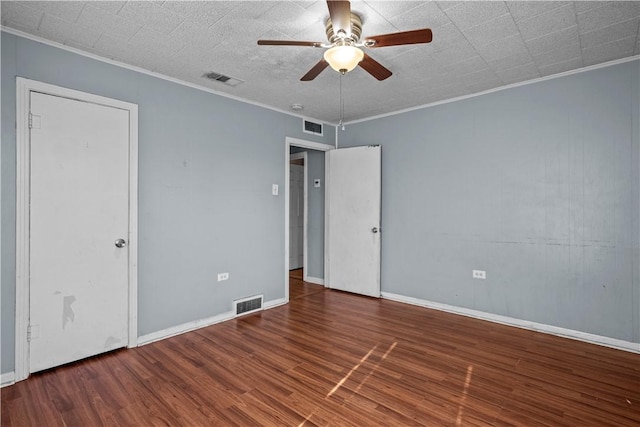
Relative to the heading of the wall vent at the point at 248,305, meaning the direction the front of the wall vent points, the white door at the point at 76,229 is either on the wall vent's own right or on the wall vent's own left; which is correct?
on the wall vent's own right

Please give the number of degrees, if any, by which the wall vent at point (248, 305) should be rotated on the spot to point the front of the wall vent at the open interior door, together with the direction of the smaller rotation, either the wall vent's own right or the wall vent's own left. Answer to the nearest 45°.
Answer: approximately 45° to the wall vent's own left

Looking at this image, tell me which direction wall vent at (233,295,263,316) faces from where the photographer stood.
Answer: facing the viewer and to the right of the viewer

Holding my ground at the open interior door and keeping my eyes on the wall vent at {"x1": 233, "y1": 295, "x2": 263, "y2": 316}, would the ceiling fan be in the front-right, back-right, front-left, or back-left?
front-left
